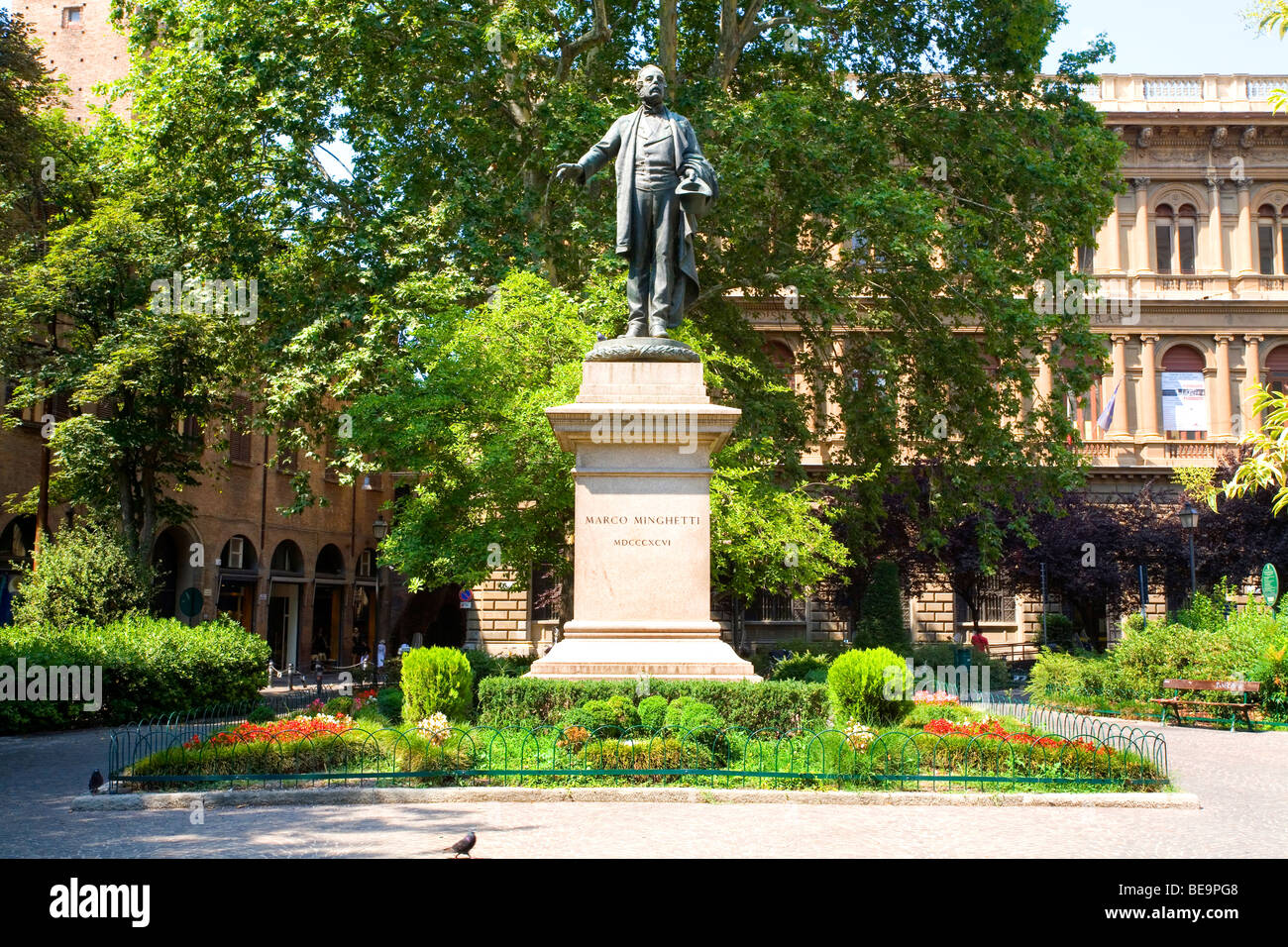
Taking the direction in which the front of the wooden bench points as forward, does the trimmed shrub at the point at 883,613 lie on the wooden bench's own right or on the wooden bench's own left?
on the wooden bench's own right

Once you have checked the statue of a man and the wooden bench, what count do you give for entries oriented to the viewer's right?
0

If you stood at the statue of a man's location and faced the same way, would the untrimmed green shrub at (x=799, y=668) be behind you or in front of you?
behind

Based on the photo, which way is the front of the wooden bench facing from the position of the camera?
facing the viewer and to the left of the viewer

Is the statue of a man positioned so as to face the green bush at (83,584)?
no

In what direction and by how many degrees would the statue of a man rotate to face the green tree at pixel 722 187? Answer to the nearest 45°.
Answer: approximately 180°

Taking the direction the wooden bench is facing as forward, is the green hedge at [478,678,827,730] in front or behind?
in front

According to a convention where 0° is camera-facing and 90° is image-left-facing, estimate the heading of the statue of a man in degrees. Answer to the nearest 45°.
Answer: approximately 0°
